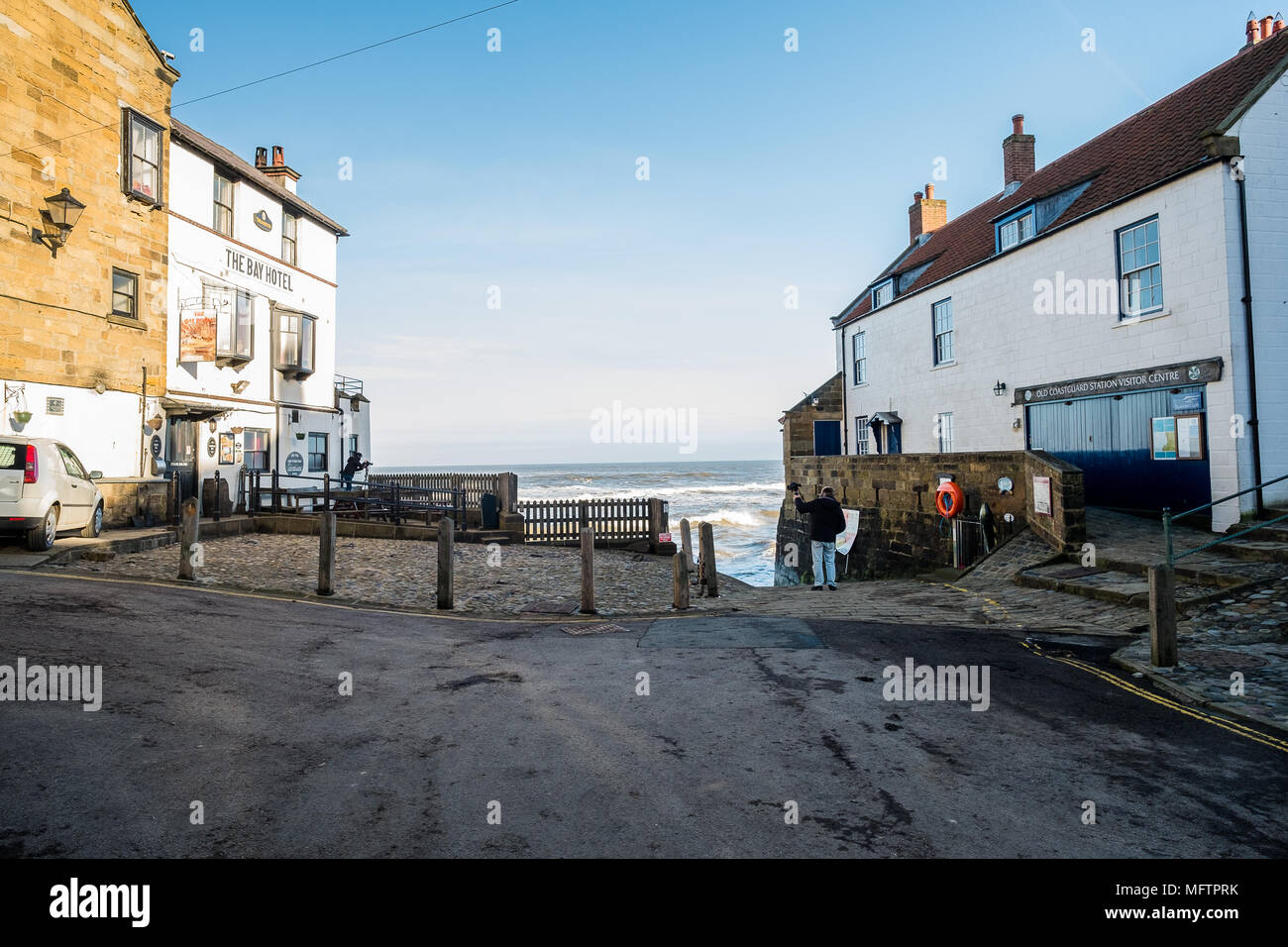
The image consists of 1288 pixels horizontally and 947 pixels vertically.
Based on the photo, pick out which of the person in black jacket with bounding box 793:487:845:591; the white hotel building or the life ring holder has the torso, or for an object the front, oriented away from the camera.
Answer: the person in black jacket

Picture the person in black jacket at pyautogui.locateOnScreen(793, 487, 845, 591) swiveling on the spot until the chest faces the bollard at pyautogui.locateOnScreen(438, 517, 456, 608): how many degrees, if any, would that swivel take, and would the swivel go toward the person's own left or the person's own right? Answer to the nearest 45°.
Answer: approximately 135° to the person's own left

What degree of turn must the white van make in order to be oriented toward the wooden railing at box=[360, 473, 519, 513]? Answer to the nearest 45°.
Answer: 0° — it already faces it

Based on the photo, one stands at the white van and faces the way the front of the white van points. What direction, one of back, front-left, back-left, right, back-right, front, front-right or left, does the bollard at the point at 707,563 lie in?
right

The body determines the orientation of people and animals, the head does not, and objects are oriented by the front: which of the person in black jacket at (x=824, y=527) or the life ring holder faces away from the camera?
the person in black jacket

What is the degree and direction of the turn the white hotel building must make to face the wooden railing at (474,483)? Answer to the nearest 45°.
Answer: approximately 45° to its left

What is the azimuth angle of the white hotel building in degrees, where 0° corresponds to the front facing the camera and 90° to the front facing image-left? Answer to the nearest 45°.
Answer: approximately 315°

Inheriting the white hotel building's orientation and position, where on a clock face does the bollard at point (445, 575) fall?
The bollard is roughly at 1 o'clock from the white hotel building.

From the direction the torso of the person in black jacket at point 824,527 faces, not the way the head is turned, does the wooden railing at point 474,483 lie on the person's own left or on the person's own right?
on the person's own left

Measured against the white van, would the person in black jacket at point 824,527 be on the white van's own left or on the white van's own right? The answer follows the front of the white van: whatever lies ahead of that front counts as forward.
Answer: on the white van's own right

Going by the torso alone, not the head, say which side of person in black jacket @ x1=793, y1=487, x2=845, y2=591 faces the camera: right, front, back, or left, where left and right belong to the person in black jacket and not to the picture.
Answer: back

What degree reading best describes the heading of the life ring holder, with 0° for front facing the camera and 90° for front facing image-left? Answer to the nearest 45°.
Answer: approximately 45°

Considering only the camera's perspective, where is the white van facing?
facing away from the viewer and to the right of the viewer

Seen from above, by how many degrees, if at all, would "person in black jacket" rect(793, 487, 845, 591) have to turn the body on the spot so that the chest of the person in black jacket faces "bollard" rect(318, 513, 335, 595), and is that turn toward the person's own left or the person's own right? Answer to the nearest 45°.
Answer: approximately 135° to the person's own left

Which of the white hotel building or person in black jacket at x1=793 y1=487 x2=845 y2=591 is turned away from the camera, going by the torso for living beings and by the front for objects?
the person in black jacket
